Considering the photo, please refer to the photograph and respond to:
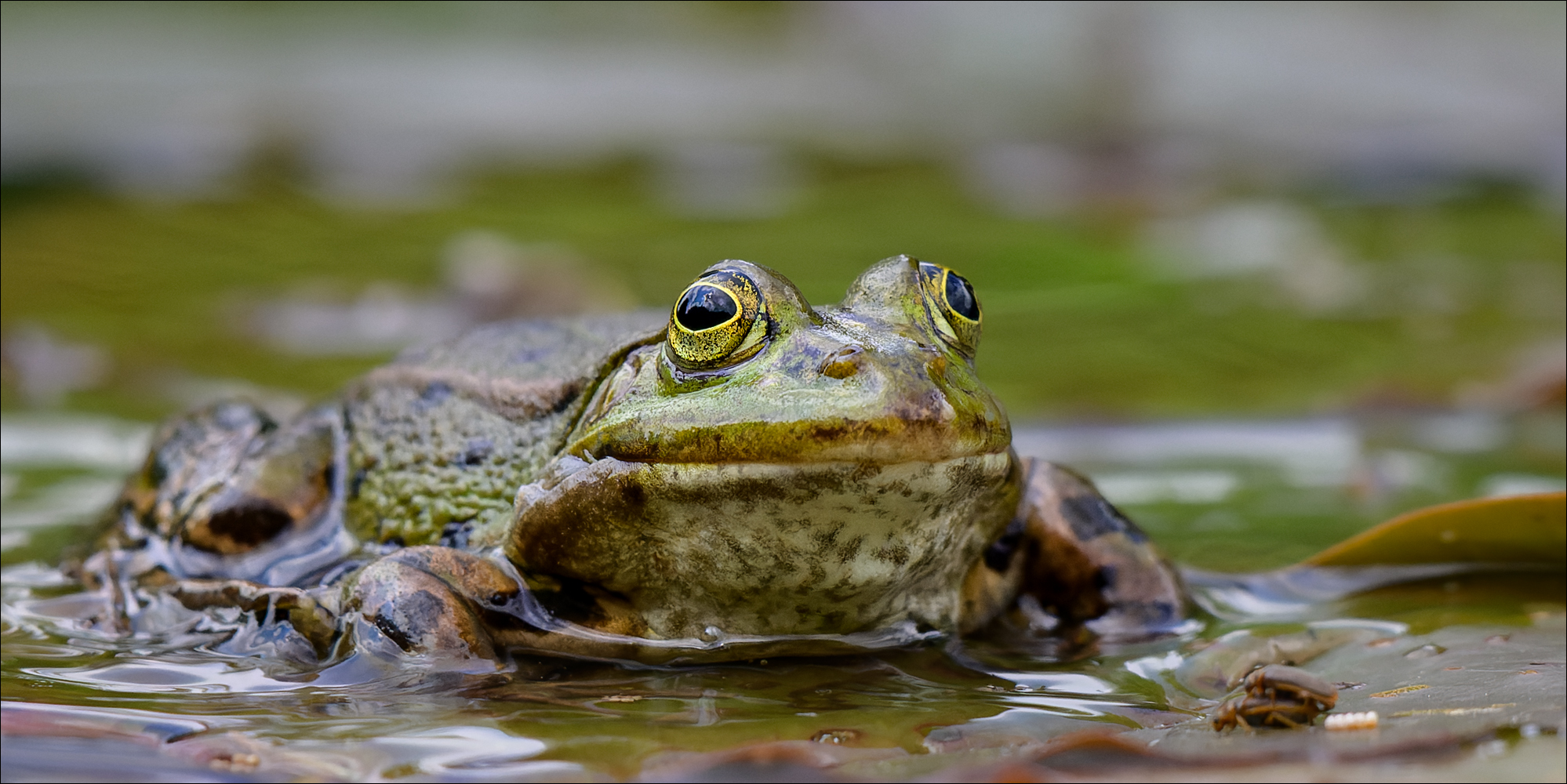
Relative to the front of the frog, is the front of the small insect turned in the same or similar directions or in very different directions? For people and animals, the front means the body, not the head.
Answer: very different directions

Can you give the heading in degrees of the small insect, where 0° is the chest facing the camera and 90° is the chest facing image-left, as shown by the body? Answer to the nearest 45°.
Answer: approximately 90°

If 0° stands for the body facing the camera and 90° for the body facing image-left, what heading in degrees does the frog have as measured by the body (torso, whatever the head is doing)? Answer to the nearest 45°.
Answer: approximately 315°

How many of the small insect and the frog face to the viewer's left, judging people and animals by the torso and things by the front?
1

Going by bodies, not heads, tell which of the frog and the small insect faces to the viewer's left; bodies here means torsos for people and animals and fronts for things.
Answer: the small insect

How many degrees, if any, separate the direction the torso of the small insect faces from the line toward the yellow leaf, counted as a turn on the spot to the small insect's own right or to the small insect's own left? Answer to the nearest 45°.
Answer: approximately 90° to the small insect's own right
